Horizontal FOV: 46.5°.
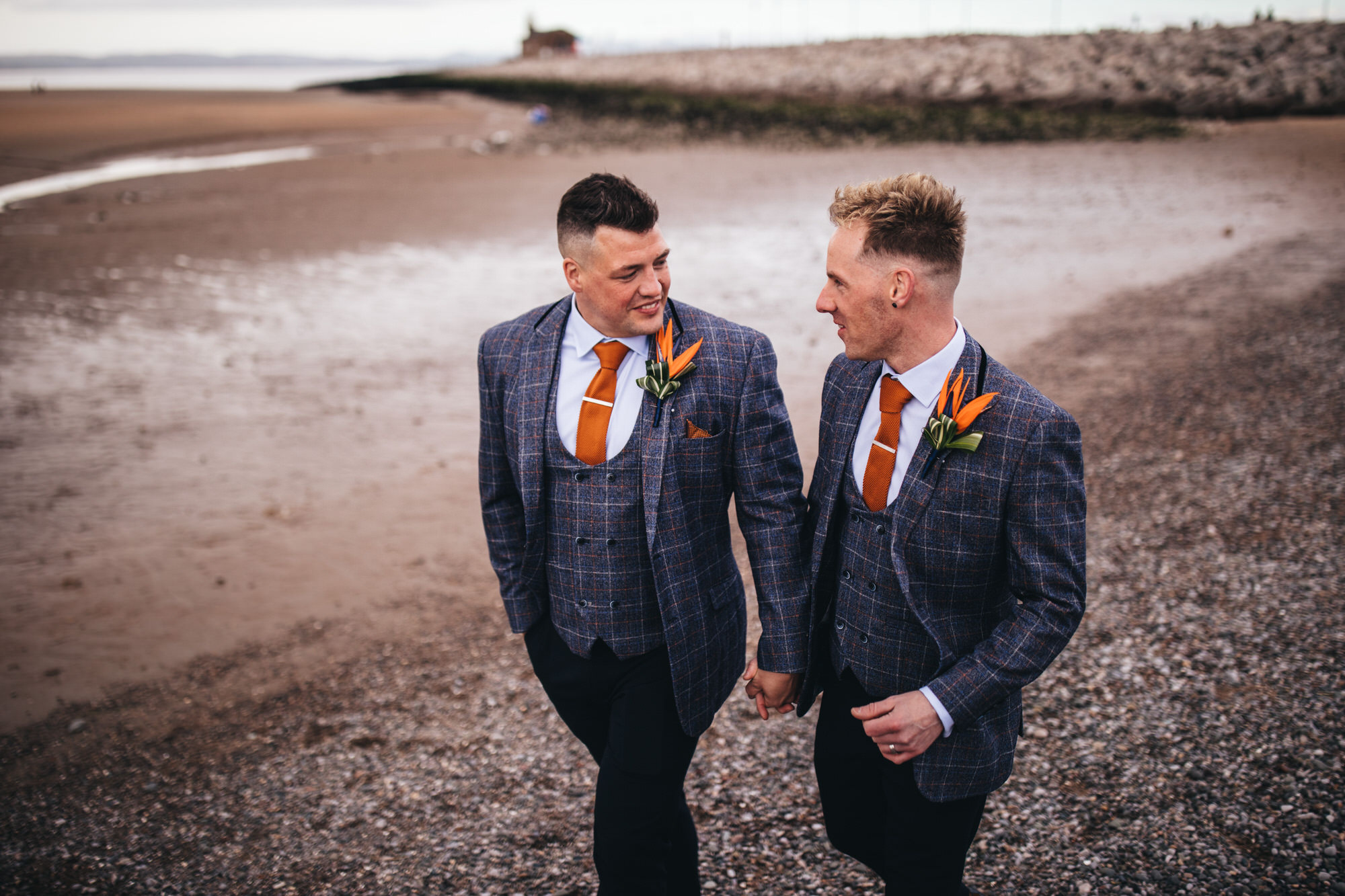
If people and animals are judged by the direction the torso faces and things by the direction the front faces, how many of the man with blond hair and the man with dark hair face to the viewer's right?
0

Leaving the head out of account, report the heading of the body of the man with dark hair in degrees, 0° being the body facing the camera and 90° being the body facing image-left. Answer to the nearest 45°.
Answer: approximately 0°

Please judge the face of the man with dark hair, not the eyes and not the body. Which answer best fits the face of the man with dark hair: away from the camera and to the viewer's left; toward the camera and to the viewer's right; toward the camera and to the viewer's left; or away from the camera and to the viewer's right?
toward the camera and to the viewer's right

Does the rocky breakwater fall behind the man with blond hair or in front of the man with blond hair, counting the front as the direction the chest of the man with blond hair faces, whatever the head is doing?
behind

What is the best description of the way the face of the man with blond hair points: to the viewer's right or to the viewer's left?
to the viewer's left

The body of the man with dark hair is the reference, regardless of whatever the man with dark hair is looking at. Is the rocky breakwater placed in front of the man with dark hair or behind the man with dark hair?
behind
